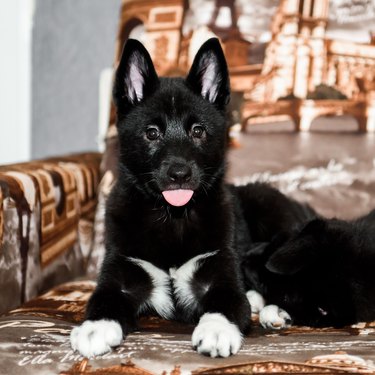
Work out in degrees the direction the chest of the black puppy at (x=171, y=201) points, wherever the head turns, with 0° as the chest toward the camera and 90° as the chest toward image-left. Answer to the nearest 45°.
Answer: approximately 0°

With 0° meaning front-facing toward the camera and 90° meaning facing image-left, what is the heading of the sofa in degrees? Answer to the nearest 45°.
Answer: approximately 0°
